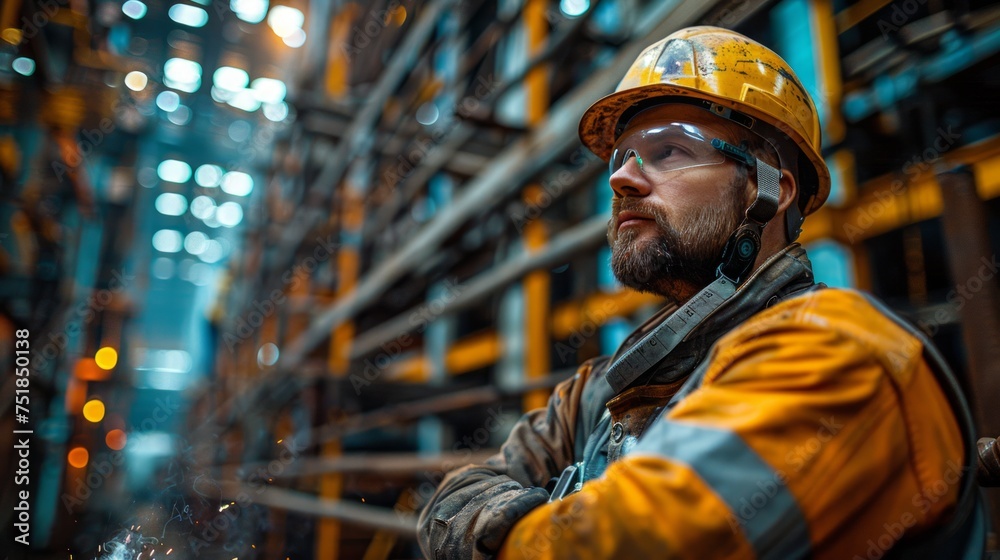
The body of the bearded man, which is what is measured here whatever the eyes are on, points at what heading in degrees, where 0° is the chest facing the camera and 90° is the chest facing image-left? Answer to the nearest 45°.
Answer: approximately 45°

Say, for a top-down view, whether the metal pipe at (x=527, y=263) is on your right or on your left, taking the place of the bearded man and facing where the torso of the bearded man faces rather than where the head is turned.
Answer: on your right

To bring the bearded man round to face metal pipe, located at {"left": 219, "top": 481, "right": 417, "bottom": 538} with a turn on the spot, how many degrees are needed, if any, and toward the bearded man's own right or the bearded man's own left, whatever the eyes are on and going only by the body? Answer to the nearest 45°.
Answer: approximately 90° to the bearded man's own right

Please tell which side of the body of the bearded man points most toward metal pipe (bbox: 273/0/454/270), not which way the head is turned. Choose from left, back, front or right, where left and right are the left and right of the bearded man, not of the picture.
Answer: right

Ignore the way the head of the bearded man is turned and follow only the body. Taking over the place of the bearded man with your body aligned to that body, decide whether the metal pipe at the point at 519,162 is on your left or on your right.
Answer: on your right

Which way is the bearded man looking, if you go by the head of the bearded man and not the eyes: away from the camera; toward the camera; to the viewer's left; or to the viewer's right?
to the viewer's left
